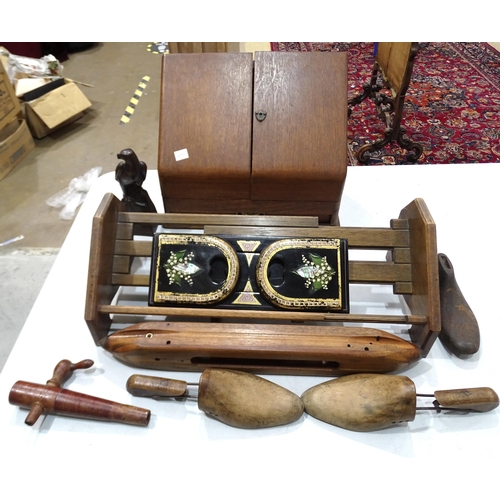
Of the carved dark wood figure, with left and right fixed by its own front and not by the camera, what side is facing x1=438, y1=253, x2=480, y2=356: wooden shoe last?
left

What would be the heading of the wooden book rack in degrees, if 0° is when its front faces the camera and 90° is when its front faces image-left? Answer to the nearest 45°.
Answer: approximately 0°

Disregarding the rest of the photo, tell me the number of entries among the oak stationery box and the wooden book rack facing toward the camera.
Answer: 2

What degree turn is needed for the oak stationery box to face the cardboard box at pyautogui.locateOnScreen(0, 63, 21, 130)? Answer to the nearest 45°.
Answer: approximately 135° to its right

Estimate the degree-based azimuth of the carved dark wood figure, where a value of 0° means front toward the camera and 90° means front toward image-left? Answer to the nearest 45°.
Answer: approximately 45°

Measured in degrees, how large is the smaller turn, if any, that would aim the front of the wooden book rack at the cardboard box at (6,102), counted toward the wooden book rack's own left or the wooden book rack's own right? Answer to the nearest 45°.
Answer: approximately 135° to the wooden book rack's own right
